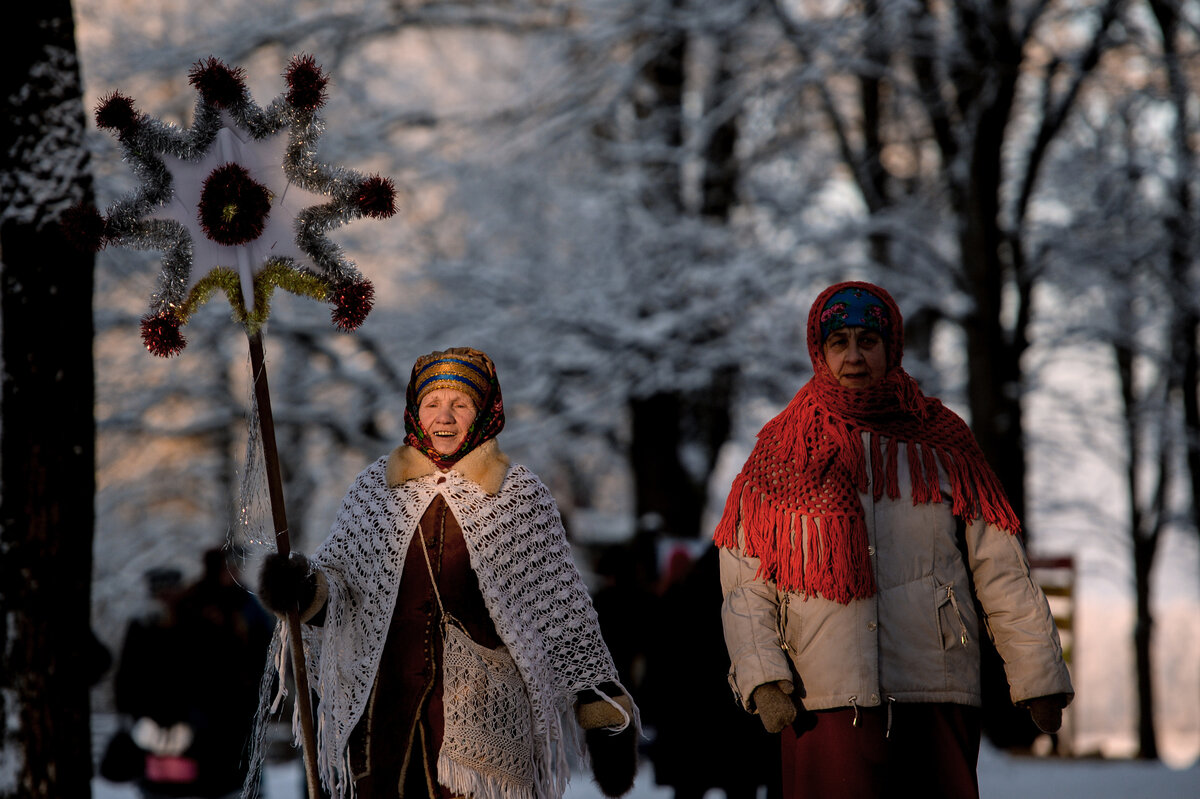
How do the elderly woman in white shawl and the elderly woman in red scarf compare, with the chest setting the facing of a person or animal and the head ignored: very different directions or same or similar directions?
same or similar directions

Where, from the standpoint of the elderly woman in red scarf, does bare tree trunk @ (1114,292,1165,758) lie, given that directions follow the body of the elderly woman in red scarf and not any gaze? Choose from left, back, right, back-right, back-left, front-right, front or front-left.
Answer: back

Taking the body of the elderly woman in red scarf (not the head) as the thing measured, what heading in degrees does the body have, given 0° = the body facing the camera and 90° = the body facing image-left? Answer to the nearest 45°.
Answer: approximately 0°

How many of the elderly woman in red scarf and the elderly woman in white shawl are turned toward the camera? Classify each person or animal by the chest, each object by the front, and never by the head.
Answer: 2

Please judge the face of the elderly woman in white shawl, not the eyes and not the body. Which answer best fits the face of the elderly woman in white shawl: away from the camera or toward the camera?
toward the camera

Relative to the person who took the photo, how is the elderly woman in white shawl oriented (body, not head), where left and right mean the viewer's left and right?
facing the viewer

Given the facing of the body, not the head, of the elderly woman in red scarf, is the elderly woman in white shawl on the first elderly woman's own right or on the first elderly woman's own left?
on the first elderly woman's own right

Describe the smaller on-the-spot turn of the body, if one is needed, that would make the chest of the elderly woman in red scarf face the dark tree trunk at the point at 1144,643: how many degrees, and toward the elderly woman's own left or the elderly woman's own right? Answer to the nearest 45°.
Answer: approximately 180°

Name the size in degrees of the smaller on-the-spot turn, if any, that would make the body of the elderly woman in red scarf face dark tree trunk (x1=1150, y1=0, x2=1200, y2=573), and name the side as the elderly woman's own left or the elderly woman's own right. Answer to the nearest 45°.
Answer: approximately 180°

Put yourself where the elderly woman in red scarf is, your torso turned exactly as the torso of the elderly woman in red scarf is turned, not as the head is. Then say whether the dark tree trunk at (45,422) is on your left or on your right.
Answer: on your right
